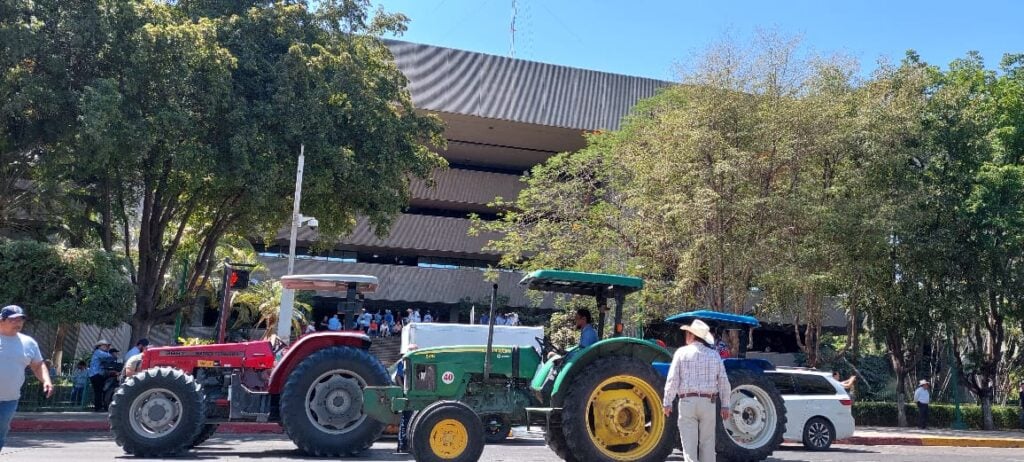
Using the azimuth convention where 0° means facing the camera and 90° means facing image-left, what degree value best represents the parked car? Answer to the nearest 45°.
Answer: approximately 90°

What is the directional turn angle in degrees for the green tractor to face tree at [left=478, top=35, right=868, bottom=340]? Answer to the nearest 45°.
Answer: approximately 90° to its right

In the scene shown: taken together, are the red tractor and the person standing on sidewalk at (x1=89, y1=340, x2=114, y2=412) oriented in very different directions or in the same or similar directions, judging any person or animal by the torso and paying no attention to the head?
very different directions

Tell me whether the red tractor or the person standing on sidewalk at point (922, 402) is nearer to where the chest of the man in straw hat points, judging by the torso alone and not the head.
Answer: the person standing on sidewalk

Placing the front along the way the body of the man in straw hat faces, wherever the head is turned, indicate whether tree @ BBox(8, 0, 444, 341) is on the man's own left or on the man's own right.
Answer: on the man's own left

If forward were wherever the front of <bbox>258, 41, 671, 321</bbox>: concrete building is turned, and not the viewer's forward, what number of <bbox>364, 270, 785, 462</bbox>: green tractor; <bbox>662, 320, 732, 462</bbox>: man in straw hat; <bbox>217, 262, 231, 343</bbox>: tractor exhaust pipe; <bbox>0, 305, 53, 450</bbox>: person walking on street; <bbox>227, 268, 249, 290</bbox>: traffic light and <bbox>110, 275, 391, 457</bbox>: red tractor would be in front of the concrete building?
6

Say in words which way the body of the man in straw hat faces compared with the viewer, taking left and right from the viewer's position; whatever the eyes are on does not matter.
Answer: facing away from the viewer

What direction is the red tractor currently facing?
to the viewer's left

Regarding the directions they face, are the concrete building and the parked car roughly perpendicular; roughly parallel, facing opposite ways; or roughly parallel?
roughly perpendicular

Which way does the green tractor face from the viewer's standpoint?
to the viewer's left

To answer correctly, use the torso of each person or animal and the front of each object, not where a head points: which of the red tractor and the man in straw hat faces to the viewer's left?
the red tractor

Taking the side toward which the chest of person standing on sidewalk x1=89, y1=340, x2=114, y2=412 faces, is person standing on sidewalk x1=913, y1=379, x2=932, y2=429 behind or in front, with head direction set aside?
in front
